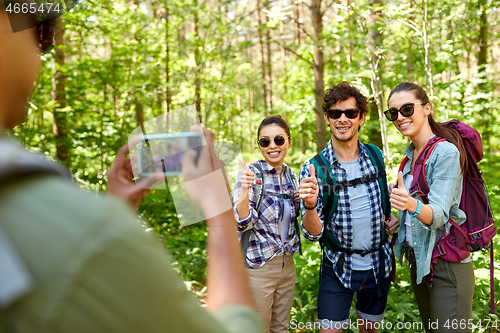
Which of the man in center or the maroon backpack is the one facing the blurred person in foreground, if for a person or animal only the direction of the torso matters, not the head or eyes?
the man in center

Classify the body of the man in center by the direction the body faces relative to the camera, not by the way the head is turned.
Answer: toward the camera

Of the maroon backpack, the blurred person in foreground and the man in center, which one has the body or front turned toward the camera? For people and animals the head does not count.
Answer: the man in center

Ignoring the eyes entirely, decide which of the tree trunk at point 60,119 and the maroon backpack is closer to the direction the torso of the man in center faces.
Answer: the maroon backpack

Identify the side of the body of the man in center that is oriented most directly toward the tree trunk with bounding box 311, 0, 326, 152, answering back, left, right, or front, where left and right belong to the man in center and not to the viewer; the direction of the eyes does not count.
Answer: back

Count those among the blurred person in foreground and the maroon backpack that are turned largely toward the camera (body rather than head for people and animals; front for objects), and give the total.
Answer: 0

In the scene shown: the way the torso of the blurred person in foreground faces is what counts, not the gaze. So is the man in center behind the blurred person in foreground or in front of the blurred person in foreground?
in front

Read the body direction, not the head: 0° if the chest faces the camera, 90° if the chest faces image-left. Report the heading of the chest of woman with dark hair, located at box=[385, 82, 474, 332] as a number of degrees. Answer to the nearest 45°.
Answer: approximately 45°

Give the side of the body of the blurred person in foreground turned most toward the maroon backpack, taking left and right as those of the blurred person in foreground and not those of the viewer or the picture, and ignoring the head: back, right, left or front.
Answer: front

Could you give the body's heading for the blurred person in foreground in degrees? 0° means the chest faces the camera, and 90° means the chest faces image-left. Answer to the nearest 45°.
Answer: approximately 225°
